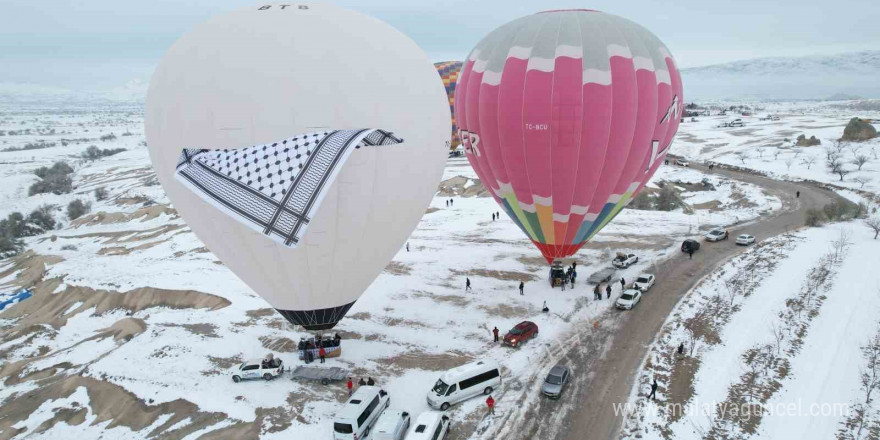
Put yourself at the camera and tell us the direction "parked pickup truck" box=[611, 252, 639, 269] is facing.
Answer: facing away from the viewer and to the right of the viewer

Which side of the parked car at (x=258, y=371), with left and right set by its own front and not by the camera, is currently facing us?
left

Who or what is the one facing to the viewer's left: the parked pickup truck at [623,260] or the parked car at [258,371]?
the parked car at [258,371]

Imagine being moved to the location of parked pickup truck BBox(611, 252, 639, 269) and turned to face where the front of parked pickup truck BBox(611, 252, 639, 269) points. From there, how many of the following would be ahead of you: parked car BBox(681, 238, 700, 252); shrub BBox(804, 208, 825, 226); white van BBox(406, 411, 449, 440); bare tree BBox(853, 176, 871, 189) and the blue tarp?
3

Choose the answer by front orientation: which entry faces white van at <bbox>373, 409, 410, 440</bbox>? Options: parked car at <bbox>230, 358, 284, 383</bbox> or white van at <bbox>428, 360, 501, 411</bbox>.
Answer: white van at <bbox>428, 360, 501, 411</bbox>

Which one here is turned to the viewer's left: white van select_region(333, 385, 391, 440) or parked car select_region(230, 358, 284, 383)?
the parked car
